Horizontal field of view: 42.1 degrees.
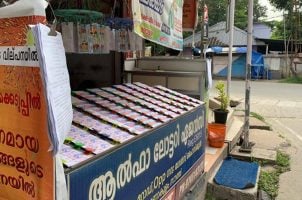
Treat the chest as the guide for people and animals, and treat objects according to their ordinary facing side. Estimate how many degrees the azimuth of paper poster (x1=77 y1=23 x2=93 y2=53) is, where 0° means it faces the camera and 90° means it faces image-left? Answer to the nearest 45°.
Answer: approximately 0°

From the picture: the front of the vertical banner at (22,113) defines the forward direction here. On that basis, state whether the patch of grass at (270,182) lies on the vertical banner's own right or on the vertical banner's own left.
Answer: on the vertical banner's own left

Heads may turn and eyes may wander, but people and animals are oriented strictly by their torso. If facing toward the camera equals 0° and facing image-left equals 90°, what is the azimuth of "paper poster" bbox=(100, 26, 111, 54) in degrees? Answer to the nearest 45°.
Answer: approximately 0°

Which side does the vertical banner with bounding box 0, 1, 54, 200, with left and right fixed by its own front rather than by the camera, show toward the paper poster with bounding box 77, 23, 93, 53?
back

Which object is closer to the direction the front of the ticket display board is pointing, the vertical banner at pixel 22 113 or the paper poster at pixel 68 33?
the vertical banner
